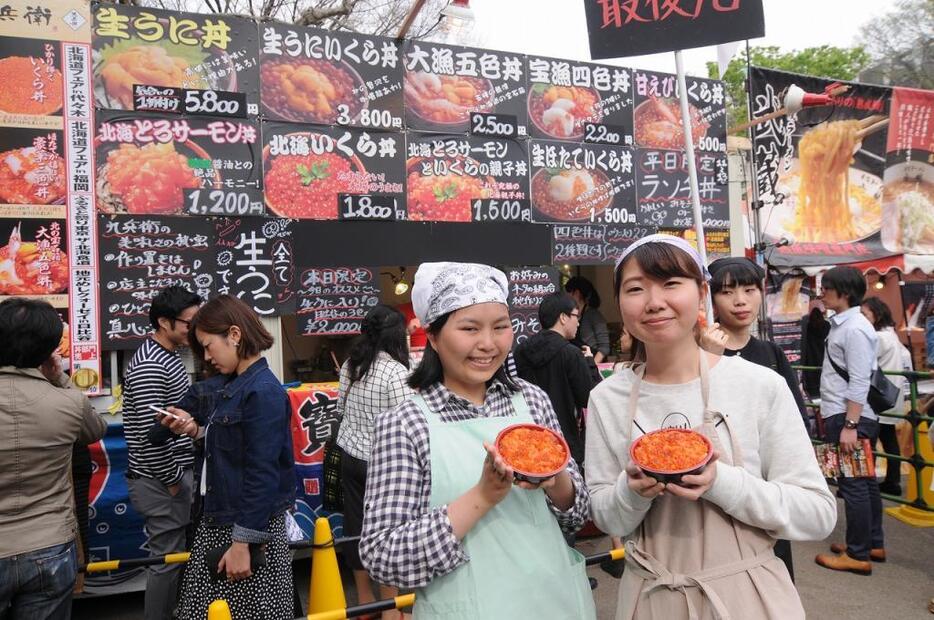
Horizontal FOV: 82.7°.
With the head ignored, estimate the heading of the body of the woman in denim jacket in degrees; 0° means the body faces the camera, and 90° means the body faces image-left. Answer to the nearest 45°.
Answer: approximately 90°

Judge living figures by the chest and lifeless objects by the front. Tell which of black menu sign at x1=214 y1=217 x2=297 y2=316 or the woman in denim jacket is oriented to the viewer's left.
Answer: the woman in denim jacket

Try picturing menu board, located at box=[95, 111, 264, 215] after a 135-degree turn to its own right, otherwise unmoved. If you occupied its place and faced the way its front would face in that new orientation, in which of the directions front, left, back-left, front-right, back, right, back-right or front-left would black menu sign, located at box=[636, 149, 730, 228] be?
back-right

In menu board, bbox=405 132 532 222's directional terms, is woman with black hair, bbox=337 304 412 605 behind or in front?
in front

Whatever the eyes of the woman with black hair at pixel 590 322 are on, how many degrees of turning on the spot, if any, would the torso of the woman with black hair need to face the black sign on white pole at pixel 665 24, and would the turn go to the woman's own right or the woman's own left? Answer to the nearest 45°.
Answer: approximately 90° to the woman's own left

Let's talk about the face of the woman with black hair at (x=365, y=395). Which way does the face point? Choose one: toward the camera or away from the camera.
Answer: away from the camera

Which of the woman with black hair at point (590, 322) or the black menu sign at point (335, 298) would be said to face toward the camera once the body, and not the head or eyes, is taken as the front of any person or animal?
the black menu sign

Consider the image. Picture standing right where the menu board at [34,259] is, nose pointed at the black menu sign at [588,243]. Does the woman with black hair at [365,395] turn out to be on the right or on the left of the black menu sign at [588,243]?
right

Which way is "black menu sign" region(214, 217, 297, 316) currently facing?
toward the camera

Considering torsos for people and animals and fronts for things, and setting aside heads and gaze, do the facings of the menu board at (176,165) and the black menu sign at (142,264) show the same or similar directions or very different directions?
same or similar directions

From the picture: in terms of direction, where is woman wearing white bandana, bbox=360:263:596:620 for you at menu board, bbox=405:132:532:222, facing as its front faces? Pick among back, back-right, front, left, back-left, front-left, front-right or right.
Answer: front

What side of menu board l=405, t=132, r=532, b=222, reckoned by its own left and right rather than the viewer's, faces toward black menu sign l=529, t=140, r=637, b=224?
left

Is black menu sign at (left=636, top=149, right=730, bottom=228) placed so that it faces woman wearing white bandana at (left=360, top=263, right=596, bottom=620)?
yes

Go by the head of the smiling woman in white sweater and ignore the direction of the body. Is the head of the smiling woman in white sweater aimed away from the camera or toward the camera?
toward the camera

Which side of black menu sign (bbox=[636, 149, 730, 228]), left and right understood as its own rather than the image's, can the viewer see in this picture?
front

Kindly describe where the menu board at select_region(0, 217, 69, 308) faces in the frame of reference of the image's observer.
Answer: facing the viewer

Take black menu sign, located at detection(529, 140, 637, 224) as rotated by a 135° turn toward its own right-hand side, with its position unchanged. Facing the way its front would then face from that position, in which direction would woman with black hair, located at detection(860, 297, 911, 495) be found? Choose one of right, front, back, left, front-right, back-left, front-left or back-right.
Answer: back-right
